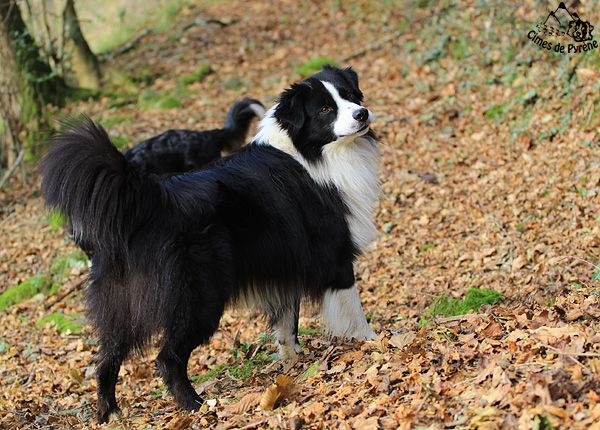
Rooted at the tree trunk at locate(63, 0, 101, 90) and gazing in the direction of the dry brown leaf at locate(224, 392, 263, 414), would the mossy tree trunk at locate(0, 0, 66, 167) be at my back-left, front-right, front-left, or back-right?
front-right

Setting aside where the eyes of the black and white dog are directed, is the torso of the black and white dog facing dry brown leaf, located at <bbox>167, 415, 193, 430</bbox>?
no

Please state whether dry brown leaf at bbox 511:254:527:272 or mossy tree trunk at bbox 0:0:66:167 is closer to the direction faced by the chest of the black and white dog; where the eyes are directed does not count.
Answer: the dry brown leaf

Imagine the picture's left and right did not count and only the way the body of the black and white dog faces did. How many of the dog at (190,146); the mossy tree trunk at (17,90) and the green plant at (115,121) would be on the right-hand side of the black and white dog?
0

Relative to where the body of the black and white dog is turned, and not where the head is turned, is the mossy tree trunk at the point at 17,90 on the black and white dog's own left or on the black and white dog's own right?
on the black and white dog's own left

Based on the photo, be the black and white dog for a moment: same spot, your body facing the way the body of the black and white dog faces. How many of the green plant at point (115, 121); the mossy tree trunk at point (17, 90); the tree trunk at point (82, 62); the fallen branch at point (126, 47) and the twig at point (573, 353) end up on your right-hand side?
1

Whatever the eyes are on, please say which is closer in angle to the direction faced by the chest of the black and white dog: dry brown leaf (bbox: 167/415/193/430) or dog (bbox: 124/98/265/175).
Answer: the dog

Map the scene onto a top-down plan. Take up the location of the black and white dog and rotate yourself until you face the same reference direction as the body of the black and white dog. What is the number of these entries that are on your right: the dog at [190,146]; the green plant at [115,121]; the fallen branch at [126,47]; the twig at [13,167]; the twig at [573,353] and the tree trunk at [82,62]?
1

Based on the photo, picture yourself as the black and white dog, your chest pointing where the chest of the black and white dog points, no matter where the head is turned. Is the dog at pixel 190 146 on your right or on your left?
on your left

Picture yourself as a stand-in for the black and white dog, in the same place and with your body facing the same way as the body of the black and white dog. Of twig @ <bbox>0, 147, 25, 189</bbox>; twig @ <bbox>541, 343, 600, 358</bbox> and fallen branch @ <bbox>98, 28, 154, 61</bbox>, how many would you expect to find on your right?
1

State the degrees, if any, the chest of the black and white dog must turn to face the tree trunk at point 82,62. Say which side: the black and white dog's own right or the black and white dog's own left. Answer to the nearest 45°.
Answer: approximately 45° to the black and white dog's own left

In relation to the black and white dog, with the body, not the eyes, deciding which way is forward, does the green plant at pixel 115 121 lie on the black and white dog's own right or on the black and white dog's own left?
on the black and white dog's own left

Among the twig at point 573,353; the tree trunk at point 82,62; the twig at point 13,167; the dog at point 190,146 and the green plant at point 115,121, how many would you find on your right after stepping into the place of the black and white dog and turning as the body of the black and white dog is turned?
1

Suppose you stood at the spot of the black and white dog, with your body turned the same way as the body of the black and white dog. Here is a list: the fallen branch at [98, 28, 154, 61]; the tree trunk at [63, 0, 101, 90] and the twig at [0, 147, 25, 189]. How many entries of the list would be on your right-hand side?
0

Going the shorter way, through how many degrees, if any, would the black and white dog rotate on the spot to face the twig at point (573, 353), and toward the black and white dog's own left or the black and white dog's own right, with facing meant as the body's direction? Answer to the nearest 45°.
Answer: approximately 90° to the black and white dog's own right

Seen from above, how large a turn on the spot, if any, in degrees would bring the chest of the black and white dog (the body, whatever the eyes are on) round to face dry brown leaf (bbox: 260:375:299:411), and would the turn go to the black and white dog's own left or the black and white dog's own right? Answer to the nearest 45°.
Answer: approximately 135° to the black and white dog's own right

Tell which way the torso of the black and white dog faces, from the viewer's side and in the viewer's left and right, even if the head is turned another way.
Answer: facing away from the viewer and to the right of the viewer

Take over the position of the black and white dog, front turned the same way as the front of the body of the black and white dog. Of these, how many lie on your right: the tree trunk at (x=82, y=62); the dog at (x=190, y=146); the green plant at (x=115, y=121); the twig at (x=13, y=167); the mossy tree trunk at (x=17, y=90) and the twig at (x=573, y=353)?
1
